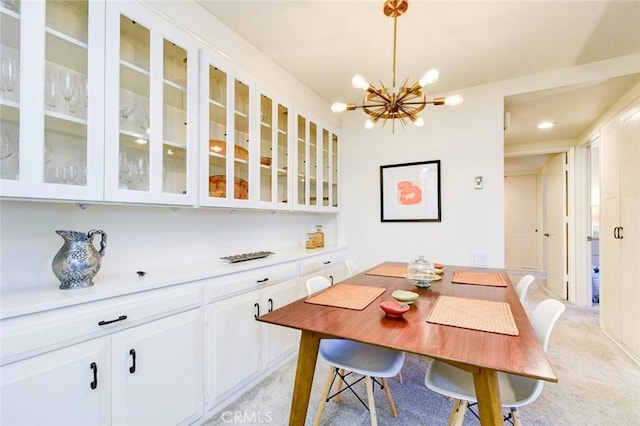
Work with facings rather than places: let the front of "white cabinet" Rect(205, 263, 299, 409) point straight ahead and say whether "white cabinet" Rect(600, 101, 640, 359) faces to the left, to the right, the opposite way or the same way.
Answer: the opposite way

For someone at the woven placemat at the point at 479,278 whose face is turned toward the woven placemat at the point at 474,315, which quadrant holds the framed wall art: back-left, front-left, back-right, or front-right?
back-right

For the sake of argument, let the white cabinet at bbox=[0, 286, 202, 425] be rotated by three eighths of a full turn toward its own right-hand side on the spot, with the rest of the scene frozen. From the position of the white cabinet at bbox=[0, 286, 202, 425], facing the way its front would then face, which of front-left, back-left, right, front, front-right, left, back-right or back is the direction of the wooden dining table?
back-left

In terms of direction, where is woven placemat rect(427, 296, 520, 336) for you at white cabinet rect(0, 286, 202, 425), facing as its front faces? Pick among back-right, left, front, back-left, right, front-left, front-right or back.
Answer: front

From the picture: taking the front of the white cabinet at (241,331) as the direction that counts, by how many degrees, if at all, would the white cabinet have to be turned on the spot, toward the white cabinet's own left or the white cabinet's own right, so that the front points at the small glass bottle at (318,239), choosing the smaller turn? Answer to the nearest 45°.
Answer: approximately 90° to the white cabinet's own left

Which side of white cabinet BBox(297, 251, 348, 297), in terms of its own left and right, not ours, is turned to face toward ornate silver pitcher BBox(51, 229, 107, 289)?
right

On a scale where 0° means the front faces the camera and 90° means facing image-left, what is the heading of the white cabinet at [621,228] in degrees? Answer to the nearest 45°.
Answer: approximately 90°

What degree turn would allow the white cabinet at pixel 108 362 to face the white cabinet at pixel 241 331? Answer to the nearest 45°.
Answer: approximately 45° to its left

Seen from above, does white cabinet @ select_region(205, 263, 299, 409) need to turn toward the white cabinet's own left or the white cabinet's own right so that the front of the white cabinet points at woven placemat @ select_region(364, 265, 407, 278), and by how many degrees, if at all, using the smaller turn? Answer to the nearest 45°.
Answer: approximately 45° to the white cabinet's own left

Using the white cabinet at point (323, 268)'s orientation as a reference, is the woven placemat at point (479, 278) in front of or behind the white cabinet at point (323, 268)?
in front

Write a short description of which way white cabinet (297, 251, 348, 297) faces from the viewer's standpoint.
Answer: facing the viewer and to the right of the viewer

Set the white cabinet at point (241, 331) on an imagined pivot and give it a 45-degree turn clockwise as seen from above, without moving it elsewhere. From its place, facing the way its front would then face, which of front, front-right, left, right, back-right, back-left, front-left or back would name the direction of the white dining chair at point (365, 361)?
front-left

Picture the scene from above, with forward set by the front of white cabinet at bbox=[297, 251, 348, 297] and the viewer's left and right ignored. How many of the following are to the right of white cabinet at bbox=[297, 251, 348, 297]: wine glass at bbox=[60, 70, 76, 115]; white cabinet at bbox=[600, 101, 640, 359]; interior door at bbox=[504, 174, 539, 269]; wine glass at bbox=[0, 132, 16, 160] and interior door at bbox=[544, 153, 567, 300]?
2
